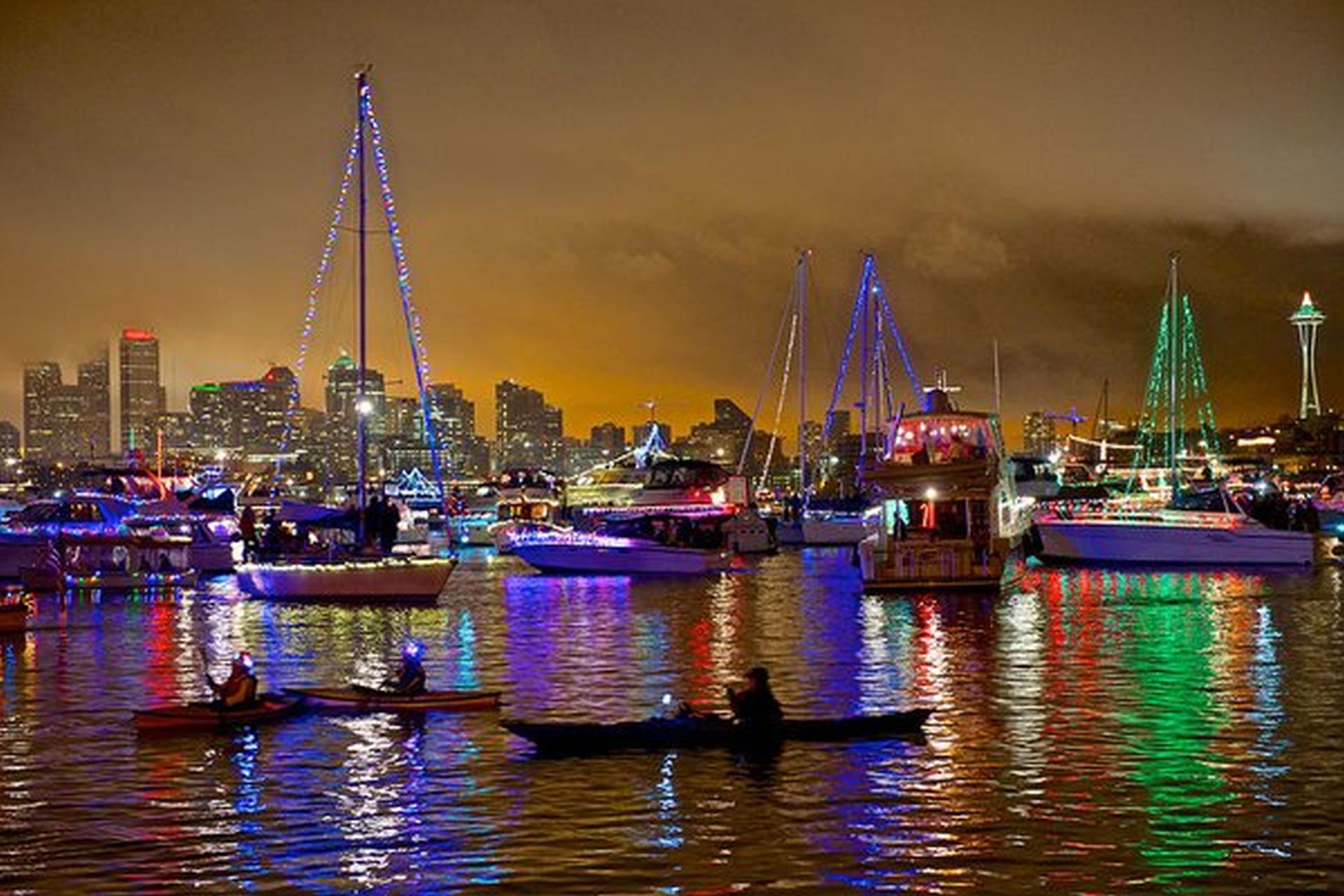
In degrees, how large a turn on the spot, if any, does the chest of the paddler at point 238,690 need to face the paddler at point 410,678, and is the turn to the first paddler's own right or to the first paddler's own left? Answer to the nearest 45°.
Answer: approximately 180°

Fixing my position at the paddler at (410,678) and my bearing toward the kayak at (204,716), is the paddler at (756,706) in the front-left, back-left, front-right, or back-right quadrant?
back-left

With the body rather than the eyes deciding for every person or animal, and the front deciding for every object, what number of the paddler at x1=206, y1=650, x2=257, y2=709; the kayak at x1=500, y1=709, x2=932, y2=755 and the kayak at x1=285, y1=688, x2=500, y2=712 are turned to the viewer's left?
3

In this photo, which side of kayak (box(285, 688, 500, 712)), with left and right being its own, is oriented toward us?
left

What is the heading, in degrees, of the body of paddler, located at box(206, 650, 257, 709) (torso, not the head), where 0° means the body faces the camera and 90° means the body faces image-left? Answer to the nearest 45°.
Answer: approximately 90°

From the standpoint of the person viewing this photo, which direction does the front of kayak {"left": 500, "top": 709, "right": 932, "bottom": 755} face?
facing to the left of the viewer

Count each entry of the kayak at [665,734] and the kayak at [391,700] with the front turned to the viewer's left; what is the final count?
2

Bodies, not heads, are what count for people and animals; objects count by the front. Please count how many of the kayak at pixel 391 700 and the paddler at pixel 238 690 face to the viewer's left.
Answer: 2

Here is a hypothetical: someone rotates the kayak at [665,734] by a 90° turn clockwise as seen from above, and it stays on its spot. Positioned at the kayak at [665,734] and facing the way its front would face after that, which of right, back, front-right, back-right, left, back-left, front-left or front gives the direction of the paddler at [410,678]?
front-left

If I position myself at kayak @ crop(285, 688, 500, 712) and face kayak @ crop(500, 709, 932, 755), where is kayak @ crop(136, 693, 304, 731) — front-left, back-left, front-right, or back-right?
back-right
